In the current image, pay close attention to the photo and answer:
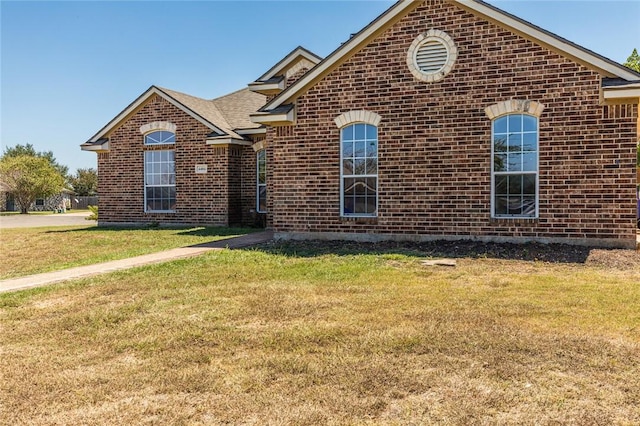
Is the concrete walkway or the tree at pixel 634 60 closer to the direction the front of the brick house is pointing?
the concrete walkway

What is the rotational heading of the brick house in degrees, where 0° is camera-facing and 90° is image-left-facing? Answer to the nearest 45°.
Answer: approximately 0°

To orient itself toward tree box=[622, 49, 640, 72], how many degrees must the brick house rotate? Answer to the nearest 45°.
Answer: approximately 135° to its left

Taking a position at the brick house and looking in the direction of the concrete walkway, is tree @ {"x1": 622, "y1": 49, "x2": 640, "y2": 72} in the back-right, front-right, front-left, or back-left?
back-left

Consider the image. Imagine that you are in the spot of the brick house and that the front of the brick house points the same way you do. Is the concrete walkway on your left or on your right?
on your right
